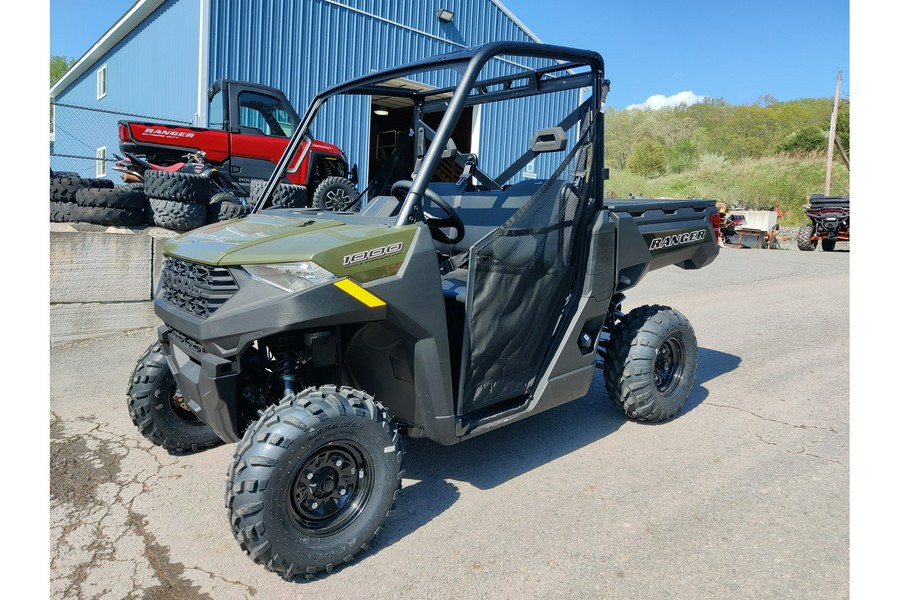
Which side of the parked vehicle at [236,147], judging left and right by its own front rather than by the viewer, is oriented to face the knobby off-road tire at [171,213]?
right

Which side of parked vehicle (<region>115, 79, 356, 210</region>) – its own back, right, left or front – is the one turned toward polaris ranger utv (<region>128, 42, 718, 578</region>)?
right

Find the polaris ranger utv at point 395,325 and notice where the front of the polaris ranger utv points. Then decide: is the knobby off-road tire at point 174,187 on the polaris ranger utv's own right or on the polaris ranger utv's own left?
on the polaris ranger utv's own right

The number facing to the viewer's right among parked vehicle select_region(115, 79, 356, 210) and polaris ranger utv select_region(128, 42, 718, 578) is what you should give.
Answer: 1

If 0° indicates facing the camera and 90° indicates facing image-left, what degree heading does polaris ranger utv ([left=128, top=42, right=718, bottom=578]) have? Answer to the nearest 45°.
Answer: approximately 45°

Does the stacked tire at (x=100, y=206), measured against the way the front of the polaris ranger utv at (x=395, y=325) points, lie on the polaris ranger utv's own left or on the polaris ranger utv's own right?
on the polaris ranger utv's own right

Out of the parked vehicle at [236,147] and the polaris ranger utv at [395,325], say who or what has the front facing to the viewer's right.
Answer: the parked vehicle

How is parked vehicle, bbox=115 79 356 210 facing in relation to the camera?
to the viewer's right

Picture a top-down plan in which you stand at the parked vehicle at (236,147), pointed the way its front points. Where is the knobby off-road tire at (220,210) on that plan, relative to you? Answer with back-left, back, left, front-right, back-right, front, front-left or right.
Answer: right
